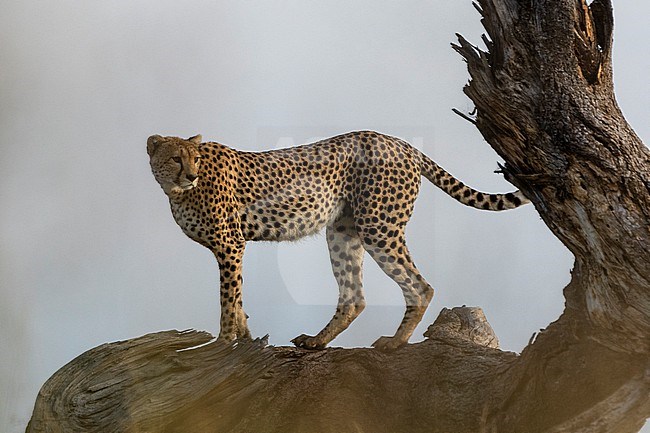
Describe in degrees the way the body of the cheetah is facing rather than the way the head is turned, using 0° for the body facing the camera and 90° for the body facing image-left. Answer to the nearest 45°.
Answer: approximately 90°
